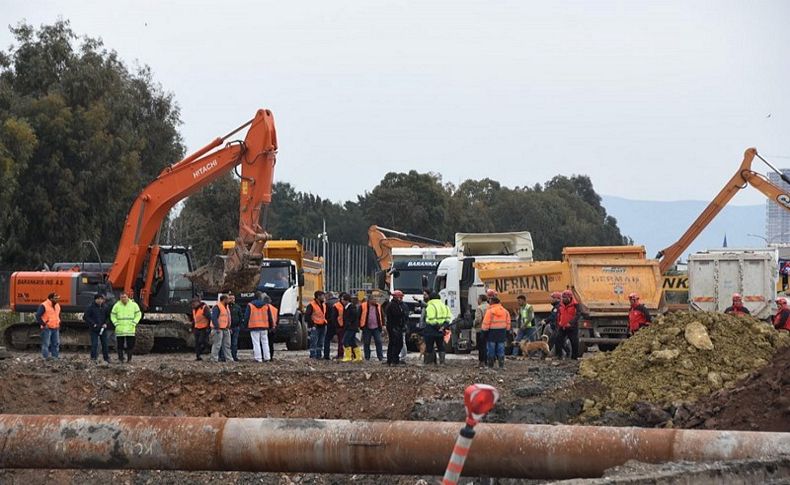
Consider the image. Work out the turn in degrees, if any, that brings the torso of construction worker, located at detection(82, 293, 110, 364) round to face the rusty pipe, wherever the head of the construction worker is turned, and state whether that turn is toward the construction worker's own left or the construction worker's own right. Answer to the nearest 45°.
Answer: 0° — they already face it

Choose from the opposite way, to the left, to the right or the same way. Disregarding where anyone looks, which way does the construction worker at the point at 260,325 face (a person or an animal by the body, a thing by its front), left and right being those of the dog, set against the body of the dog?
to the right

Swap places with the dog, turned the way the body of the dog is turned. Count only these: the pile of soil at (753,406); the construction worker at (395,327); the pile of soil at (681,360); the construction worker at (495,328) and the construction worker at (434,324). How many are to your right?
0

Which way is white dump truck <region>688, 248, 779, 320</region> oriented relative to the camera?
away from the camera

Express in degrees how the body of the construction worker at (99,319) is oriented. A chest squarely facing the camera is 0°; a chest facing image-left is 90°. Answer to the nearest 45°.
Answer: approximately 0°

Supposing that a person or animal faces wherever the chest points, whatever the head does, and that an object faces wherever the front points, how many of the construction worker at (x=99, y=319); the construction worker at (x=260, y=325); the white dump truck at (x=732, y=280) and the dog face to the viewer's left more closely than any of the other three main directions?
1

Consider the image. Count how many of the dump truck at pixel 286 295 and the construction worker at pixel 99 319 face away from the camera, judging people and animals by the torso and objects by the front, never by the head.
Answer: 0

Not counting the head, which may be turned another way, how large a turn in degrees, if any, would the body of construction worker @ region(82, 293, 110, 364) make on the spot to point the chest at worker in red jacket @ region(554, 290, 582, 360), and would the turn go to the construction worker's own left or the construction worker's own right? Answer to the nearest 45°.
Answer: approximately 90° to the construction worker's own left

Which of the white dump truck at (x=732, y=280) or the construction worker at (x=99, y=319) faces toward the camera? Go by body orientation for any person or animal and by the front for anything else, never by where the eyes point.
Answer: the construction worker

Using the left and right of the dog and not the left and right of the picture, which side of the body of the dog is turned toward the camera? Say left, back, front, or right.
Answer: left

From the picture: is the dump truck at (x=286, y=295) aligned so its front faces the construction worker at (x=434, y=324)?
no

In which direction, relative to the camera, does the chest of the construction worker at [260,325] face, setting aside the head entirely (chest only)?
away from the camera

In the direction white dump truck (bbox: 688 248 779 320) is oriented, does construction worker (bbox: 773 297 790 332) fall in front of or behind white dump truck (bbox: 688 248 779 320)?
behind
